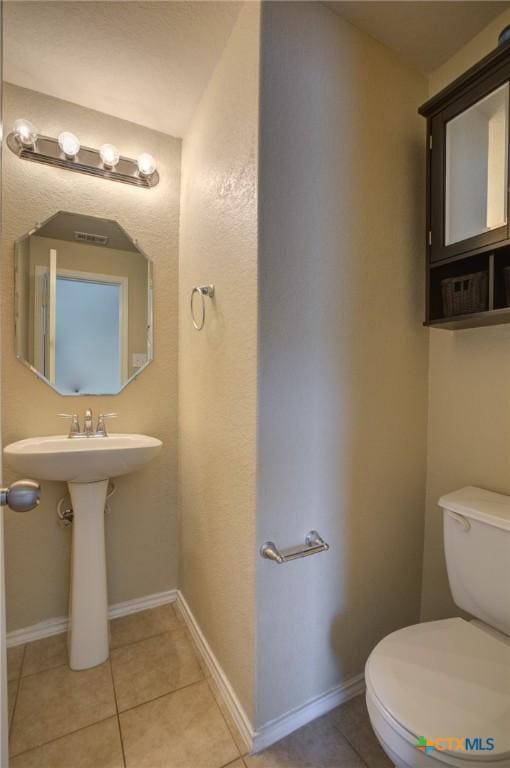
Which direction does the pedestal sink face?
toward the camera

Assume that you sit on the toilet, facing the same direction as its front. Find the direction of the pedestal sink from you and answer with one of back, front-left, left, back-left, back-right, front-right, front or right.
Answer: front-right

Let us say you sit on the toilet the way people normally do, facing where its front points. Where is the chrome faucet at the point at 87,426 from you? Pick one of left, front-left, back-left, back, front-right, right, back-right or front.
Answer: front-right

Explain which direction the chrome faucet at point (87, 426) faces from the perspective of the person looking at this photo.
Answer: facing the viewer

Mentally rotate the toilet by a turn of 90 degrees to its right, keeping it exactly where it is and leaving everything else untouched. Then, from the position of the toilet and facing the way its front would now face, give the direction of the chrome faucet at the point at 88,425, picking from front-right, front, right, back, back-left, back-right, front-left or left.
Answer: front-left

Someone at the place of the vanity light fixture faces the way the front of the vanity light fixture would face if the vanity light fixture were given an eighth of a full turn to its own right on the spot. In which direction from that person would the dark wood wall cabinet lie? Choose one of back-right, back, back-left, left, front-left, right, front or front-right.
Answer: left

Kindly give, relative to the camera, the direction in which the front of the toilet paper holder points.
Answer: facing the viewer and to the right of the viewer

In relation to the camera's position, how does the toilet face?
facing the viewer and to the left of the viewer

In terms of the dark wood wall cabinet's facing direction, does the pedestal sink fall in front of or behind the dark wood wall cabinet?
in front

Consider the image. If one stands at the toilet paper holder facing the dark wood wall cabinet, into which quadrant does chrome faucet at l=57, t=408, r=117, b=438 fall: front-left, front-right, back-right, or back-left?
back-left

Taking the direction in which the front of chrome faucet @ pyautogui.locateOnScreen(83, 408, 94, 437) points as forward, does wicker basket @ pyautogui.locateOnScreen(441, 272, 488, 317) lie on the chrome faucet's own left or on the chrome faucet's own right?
on the chrome faucet's own left

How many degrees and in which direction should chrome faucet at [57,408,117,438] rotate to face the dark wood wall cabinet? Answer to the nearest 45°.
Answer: approximately 45° to its left
